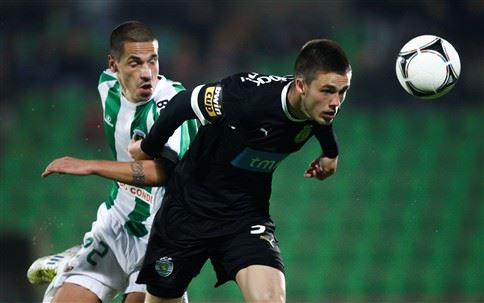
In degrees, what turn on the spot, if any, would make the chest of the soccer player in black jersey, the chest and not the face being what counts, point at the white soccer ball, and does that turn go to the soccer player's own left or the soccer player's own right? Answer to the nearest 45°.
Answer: approximately 45° to the soccer player's own left

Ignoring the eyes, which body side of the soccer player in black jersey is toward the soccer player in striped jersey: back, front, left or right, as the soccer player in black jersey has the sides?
back

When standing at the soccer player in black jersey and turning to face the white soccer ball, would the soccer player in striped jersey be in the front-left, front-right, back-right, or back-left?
back-left

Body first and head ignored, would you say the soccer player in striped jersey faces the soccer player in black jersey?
yes

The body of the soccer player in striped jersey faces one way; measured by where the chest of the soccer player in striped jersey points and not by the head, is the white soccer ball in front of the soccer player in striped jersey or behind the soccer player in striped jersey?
in front

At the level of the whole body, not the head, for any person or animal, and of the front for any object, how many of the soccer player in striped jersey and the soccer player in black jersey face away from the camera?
0
